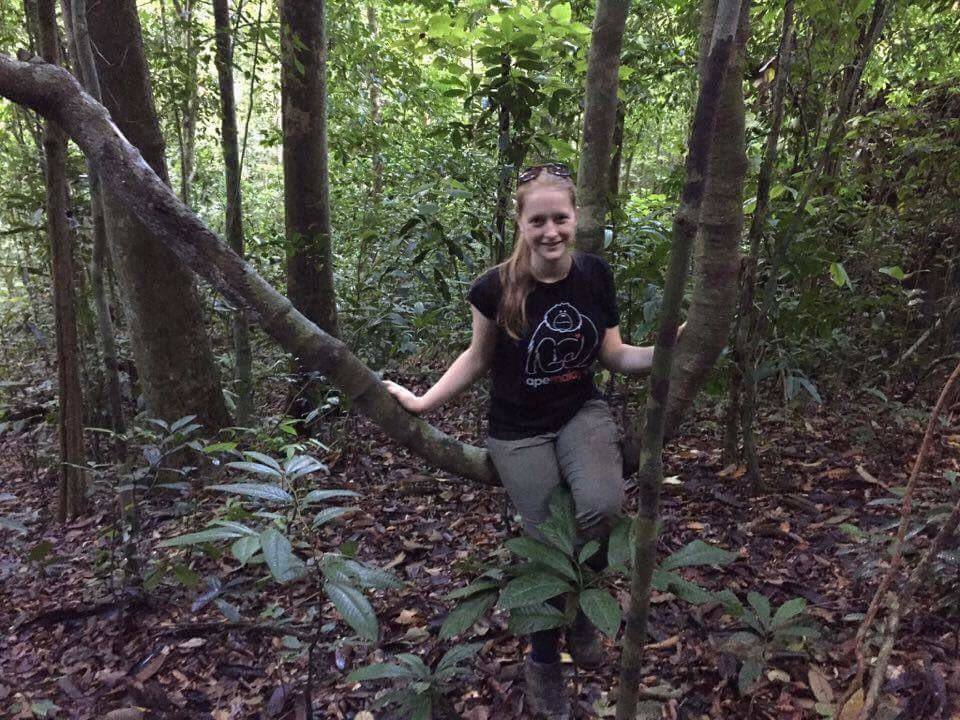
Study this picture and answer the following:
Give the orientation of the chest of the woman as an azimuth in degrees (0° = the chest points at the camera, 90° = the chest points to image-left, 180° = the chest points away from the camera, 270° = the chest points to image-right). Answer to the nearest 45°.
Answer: approximately 0°

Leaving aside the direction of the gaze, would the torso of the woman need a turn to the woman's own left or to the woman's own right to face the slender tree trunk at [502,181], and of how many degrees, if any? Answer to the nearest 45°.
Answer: approximately 180°

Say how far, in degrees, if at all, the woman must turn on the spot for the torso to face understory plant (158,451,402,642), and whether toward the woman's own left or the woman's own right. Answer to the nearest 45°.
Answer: approximately 45° to the woman's own right

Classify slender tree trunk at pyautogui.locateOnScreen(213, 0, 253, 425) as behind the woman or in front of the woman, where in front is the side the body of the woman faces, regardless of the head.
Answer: behind

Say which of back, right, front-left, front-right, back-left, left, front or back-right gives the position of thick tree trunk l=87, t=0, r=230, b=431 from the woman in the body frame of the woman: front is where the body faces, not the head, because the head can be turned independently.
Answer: back-right

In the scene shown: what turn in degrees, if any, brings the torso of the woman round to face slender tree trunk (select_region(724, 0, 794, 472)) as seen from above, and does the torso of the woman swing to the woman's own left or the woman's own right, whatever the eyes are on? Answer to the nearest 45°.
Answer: approximately 135° to the woman's own left

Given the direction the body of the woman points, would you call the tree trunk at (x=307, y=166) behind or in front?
behind
